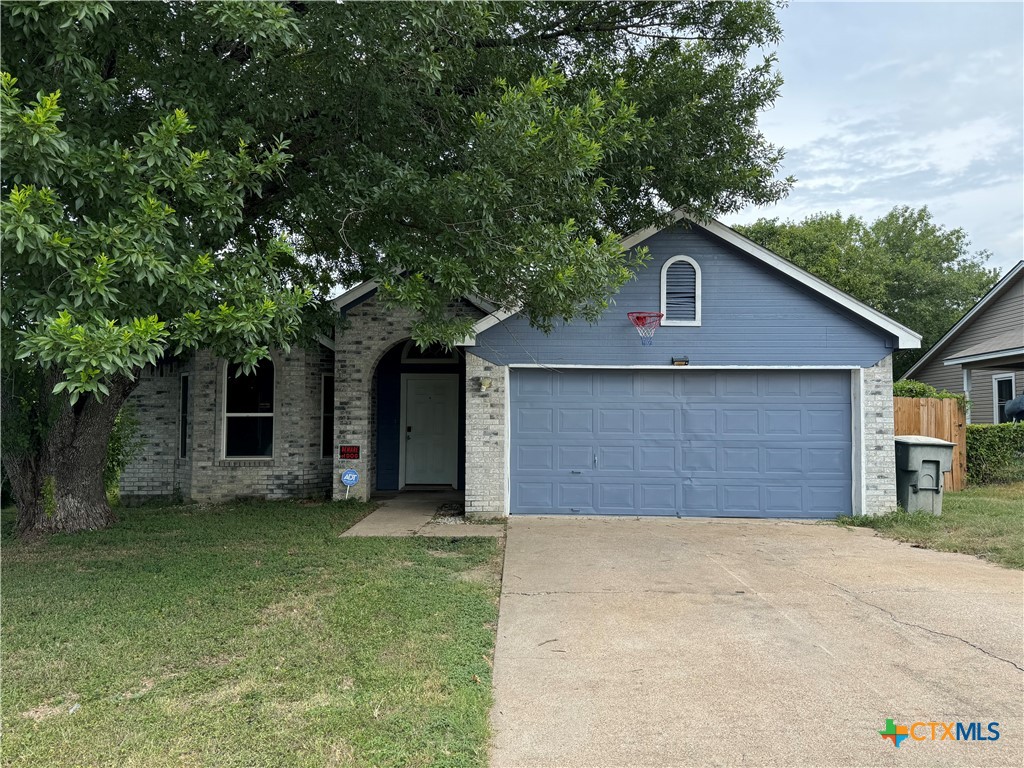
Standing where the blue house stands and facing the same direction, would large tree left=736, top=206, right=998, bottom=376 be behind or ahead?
behind

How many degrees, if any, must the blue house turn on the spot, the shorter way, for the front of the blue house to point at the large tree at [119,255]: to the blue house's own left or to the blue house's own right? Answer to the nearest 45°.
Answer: approximately 45° to the blue house's own right

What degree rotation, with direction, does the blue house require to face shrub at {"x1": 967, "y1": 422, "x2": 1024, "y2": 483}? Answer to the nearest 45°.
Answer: approximately 135° to its left

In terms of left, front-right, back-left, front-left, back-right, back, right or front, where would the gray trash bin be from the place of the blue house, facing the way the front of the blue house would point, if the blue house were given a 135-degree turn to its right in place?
back-right

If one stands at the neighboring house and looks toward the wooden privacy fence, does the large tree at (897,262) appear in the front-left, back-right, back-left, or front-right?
back-right

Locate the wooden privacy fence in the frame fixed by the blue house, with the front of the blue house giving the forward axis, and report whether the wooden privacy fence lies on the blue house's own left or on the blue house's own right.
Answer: on the blue house's own left

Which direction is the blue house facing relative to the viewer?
toward the camera

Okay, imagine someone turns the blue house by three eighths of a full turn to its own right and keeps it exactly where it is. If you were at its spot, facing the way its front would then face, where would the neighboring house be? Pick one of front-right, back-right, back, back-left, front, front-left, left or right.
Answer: right
